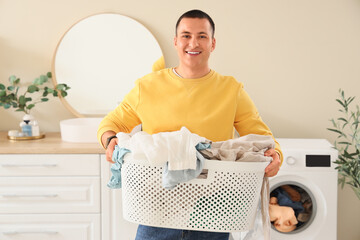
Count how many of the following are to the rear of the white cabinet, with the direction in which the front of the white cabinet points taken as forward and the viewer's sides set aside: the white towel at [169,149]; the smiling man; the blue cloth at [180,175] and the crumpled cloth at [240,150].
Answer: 0

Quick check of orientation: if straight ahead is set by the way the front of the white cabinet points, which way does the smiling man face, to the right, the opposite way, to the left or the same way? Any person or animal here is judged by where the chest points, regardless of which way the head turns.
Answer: the same way

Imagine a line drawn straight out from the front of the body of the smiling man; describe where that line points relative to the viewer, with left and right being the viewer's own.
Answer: facing the viewer

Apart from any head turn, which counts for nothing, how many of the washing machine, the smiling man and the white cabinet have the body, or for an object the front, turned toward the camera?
3

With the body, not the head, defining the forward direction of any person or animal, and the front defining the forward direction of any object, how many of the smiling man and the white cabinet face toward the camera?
2

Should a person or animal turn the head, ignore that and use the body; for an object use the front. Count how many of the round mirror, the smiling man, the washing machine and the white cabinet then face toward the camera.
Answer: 4

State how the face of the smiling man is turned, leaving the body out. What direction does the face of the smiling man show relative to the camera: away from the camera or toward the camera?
toward the camera

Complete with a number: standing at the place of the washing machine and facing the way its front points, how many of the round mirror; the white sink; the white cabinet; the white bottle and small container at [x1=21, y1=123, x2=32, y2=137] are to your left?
0

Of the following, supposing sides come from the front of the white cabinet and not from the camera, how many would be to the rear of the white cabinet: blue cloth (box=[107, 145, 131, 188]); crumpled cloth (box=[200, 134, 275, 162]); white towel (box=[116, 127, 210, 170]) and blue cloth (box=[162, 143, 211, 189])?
0

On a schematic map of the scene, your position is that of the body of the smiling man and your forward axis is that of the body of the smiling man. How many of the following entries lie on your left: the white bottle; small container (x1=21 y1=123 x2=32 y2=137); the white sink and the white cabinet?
0

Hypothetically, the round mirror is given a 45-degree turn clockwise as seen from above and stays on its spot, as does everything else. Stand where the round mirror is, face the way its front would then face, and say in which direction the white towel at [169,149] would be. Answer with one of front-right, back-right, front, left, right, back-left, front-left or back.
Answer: front-left

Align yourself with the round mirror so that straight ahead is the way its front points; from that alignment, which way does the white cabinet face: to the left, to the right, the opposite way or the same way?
the same way

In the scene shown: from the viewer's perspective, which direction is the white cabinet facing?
toward the camera

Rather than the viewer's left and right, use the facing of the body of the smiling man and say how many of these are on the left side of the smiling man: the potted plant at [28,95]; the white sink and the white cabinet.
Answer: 0

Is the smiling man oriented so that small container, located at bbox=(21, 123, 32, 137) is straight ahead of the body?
no

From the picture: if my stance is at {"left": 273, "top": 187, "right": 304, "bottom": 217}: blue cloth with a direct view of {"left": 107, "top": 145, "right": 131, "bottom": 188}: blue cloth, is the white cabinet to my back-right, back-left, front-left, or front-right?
front-right

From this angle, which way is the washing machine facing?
toward the camera
